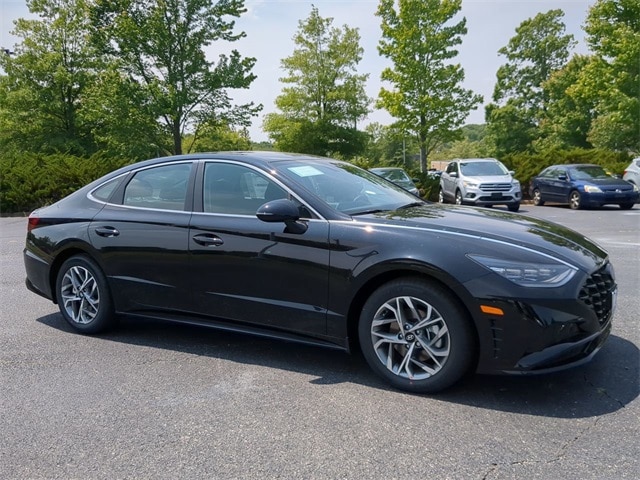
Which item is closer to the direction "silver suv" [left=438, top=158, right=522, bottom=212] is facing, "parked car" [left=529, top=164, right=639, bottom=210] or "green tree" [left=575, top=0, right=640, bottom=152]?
the parked car

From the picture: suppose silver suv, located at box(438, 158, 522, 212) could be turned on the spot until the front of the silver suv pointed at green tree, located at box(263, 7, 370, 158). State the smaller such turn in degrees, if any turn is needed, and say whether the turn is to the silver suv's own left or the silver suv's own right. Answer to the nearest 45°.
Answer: approximately 180°

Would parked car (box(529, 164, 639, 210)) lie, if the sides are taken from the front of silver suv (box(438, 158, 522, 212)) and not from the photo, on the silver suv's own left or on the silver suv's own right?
on the silver suv's own left

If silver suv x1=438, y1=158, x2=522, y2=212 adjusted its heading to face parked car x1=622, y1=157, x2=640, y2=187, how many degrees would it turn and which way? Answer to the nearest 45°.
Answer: approximately 90° to its left

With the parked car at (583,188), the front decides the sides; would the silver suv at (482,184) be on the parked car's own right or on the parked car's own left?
on the parked car's own right

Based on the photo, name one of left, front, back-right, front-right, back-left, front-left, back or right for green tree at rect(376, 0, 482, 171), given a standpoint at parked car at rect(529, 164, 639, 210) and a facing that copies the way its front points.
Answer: back

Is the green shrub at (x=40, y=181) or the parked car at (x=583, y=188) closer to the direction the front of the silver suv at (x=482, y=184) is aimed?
the parked car

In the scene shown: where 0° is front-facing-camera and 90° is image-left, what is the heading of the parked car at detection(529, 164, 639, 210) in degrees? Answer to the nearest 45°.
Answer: approximately 315°

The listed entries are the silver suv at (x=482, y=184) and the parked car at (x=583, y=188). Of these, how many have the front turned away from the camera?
0

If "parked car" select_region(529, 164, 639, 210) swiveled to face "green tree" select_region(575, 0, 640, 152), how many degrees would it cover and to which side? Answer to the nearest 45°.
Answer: approximately 135° to its left
